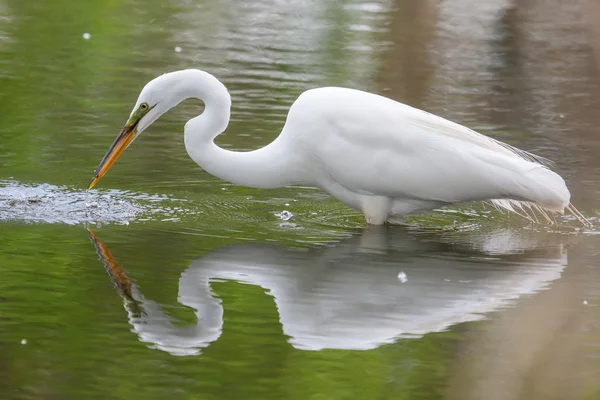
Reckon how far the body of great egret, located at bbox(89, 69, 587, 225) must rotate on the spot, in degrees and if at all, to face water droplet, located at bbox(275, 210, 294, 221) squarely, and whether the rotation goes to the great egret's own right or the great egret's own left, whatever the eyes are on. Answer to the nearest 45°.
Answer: approximately 45° to the great egret's own right

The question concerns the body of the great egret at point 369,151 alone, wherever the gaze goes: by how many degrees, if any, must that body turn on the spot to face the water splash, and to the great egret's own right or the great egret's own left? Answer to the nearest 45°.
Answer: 0° — it already faces it

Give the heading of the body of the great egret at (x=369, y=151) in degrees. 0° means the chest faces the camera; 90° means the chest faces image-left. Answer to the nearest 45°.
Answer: approximately 90°
